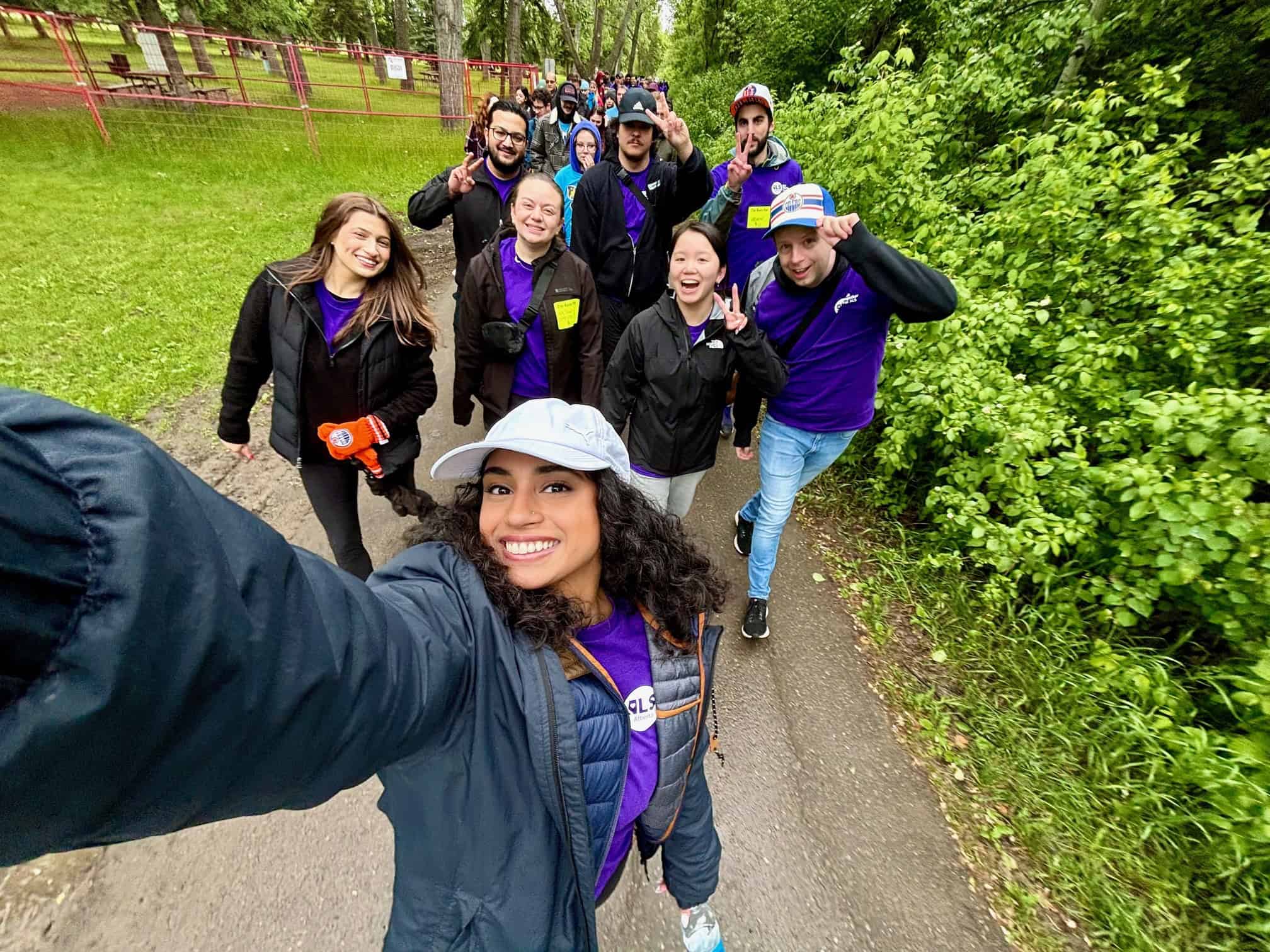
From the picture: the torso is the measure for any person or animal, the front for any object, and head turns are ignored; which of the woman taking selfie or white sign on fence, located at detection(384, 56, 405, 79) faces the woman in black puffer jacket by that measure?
the white sign on fence

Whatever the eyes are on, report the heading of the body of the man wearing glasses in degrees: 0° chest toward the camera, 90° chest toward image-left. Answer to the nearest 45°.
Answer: approximately 0°

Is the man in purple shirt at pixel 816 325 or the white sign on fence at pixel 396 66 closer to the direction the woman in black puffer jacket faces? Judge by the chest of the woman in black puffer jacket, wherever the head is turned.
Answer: the man in purple shirt

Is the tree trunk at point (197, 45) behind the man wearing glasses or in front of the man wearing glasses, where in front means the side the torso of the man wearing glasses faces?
behind

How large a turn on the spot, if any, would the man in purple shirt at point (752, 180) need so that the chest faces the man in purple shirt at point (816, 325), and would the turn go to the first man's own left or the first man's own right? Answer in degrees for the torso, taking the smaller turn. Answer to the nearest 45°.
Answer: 0° — they already face them

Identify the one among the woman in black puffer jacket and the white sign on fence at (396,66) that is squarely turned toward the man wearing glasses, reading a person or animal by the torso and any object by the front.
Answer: the white sign on fence
